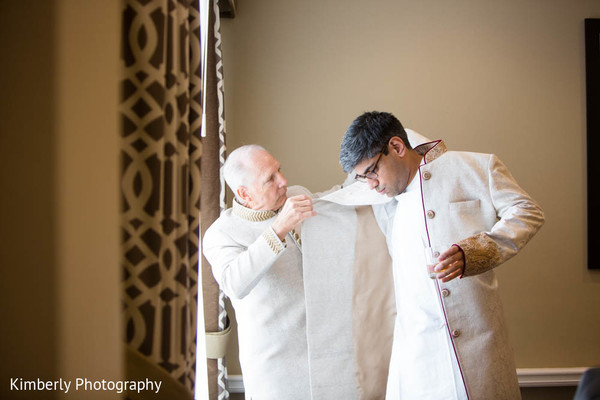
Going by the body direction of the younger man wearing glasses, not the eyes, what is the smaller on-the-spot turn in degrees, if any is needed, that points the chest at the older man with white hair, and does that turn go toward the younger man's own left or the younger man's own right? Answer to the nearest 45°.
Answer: approximately 45° to the younger man's own right

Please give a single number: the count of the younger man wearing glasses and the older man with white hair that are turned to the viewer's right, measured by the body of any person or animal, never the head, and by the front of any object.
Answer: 1

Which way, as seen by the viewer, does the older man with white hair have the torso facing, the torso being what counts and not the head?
to the viewer's right

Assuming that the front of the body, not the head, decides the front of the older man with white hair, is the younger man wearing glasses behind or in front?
in front

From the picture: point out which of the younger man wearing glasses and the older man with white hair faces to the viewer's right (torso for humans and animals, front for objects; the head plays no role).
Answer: the older man with white hair

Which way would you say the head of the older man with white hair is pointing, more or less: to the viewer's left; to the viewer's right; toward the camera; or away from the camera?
to the viewer's right
